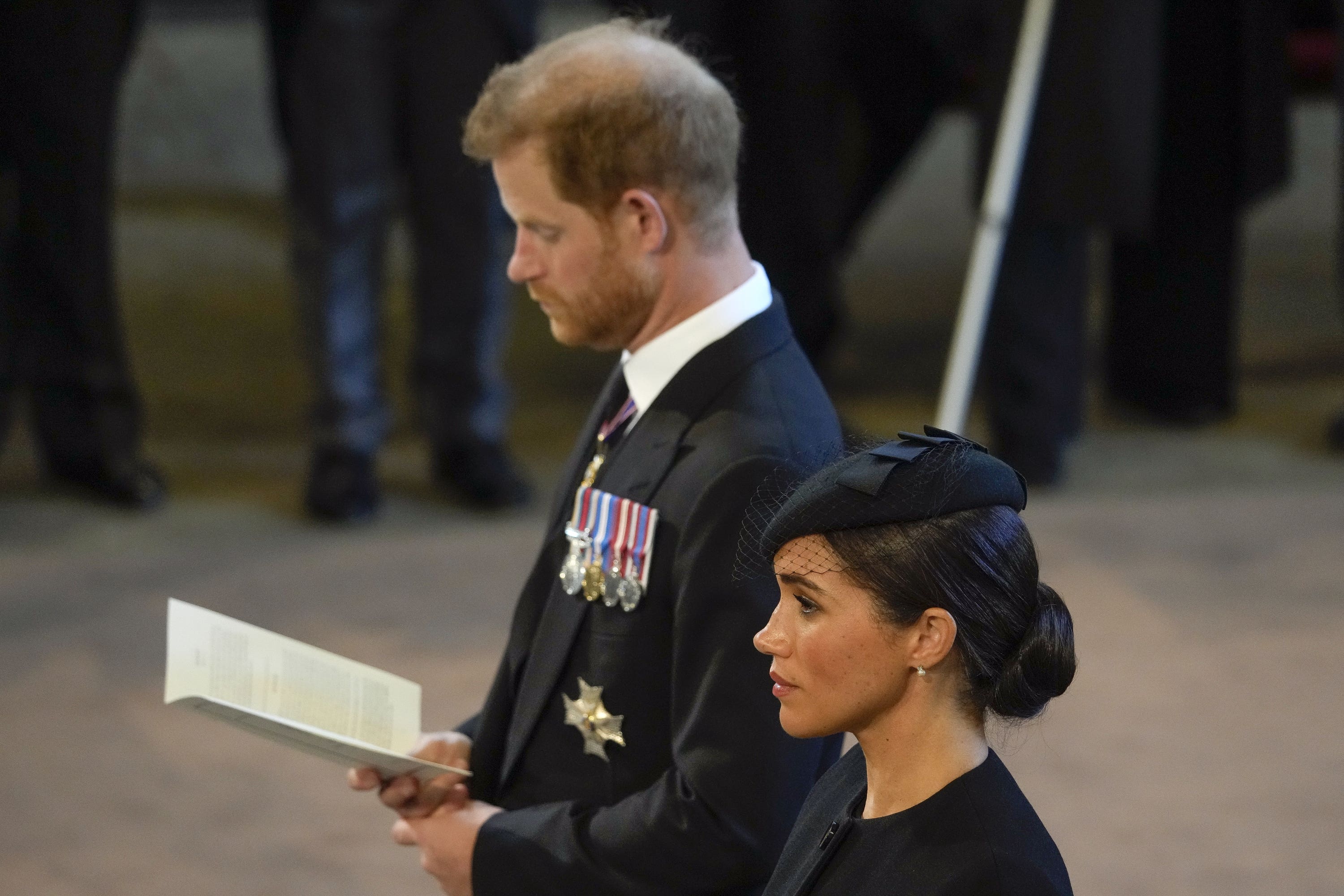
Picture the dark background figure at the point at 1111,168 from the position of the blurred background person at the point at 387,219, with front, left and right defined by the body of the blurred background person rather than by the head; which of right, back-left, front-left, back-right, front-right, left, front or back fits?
left

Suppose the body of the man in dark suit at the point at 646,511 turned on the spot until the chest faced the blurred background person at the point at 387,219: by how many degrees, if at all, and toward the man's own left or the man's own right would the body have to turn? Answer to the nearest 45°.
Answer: approximately 90° to the man's own right

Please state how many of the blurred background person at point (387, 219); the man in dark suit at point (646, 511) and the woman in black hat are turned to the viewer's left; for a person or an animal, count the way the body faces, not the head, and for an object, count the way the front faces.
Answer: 2

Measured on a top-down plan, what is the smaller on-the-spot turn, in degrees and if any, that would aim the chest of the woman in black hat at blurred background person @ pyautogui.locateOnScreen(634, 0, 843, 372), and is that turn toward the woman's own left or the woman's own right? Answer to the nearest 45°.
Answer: approximately 90° to the woman's own right

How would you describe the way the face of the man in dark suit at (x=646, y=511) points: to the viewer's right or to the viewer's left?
to the viewer's left

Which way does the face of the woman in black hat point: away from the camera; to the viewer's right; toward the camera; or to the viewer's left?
to the viewer's left

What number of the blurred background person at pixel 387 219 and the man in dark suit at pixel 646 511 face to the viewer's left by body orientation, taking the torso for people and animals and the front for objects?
1

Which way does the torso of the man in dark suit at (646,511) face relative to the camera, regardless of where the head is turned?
to the viewer's left

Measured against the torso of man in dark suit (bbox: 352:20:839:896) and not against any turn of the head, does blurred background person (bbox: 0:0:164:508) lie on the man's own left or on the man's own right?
on the man's own right

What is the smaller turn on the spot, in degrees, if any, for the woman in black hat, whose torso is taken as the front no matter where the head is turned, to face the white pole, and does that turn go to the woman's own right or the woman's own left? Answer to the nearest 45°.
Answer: approximately 90° to the woman's own right

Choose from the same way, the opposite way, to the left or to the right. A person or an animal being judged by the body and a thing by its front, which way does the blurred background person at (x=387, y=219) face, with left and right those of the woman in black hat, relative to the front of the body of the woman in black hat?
to the left

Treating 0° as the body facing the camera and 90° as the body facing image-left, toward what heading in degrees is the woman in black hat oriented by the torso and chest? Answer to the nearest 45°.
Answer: approximately 90°
